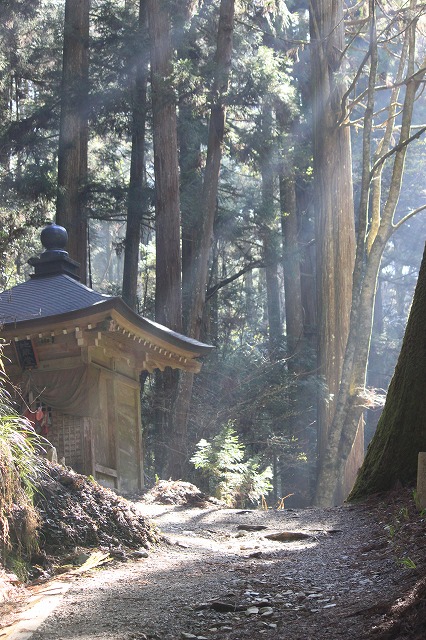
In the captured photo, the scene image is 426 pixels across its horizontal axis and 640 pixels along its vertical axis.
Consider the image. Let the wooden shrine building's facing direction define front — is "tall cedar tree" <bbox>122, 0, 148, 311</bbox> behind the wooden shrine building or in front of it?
behind

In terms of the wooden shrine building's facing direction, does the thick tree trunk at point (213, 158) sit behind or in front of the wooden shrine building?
behind

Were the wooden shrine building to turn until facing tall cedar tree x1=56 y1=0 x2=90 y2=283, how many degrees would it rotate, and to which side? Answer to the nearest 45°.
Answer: approximately 135° to its right

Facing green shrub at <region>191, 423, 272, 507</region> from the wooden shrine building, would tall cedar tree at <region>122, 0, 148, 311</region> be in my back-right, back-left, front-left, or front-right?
front-left

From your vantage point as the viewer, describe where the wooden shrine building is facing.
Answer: facing the viewer and to the left of the viewer

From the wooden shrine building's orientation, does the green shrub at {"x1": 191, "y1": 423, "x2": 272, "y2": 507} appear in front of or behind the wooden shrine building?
behind

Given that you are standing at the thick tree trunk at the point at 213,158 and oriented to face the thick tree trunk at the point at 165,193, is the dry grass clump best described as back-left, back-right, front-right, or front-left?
front-left
